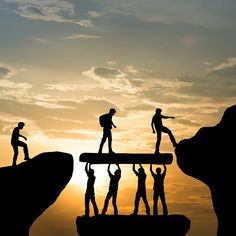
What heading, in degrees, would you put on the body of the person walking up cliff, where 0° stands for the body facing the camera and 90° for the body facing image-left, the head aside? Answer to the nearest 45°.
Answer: approximately 270°

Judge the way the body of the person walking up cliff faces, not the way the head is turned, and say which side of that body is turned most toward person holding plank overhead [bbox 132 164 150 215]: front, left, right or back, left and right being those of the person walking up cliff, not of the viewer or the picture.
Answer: front

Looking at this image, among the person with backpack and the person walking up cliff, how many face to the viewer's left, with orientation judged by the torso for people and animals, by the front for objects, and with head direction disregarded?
0

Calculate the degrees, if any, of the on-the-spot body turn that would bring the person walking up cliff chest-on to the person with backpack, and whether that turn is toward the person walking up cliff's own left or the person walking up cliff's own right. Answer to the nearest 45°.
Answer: approximately 45° to the person walking up cliff's own right

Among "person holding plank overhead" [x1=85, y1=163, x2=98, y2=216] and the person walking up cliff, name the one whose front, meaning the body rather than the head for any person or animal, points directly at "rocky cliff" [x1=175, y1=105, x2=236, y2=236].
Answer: the person walking up cliff

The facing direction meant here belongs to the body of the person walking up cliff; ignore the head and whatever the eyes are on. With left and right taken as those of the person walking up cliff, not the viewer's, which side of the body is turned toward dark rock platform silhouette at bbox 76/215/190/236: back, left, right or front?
front

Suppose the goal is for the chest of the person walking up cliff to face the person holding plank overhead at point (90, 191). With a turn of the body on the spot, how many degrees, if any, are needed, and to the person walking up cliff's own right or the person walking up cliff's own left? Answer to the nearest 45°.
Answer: approximately 45° to the person walking up cliff's own right

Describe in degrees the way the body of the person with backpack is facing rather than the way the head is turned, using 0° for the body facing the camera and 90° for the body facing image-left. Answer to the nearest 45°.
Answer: approximately 270°

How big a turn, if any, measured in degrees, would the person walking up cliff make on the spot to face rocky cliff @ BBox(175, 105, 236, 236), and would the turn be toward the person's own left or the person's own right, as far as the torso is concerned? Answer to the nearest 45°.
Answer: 0° — they already face it

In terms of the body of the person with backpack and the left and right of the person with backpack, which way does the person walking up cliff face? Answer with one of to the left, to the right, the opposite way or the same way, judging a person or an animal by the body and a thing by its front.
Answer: the same way
